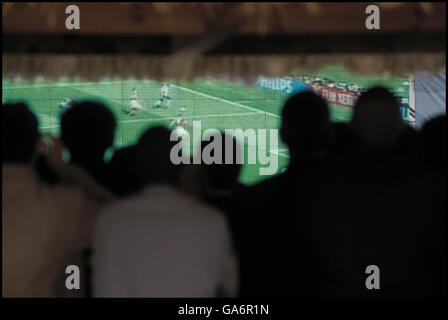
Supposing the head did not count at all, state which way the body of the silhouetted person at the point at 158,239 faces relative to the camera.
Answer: away from the camera

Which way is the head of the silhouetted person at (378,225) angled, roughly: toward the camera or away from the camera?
away from the camera

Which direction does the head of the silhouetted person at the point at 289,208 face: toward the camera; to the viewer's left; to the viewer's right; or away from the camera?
away from the camera

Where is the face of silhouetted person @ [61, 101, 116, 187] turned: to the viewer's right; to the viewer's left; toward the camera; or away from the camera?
away from the camera
